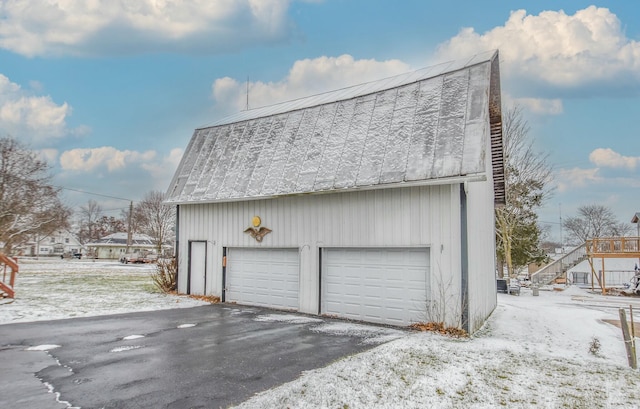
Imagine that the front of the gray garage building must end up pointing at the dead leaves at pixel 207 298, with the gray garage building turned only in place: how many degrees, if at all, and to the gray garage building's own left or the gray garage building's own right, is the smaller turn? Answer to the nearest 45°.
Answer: approximately 90° to the gray garage building's own right

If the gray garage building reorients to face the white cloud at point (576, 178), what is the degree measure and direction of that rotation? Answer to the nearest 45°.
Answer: approximately 180°

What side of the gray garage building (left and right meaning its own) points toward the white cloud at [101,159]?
right

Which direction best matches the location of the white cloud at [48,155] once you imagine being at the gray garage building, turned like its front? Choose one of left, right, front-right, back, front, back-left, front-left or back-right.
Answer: right

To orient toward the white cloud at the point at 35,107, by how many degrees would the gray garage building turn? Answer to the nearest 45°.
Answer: approximately 90° to its right

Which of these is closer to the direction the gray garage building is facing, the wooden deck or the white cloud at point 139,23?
the white cloud

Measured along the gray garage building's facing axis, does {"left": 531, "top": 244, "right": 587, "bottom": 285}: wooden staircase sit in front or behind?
behind

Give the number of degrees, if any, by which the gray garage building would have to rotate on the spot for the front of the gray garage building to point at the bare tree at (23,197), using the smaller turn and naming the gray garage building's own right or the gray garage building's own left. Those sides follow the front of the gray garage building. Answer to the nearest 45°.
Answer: approximately 90° to the gray garage building's own right

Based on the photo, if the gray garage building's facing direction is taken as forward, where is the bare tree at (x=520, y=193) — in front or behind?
behind

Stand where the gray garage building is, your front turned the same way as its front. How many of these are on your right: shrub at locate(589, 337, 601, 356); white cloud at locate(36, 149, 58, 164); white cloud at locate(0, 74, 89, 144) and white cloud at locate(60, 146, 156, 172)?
3

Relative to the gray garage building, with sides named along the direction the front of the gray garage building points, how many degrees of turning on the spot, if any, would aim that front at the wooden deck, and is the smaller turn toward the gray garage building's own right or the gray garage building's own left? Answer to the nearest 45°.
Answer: approximately 180°

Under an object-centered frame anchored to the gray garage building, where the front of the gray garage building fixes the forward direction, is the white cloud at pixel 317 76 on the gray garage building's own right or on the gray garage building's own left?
on the gray garage building's own right

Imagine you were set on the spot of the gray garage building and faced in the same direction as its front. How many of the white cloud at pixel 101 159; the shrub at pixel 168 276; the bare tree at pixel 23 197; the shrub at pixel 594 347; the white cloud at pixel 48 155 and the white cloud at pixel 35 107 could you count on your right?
5
